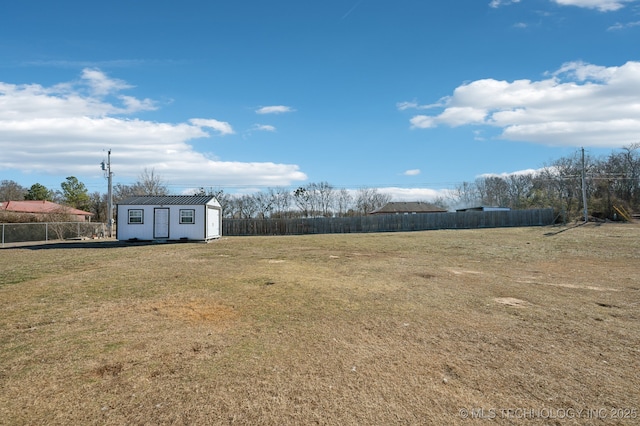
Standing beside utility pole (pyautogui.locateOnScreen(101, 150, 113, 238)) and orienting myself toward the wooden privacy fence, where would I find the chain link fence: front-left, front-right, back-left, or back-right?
back-right

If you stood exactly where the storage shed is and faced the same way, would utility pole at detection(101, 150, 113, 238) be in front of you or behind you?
behind

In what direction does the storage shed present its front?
toward the camera

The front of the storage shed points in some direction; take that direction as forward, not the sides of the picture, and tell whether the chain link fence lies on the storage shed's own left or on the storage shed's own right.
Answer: on the storage shed's own right

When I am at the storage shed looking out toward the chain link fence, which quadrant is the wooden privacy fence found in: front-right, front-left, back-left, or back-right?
back-right

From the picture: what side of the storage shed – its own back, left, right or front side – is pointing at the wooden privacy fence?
left
